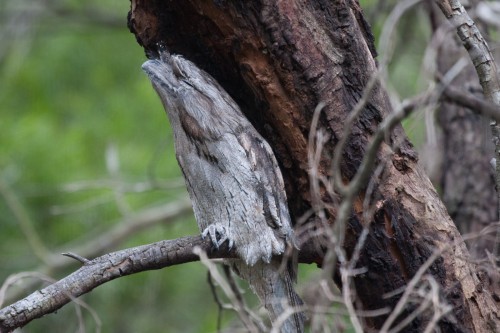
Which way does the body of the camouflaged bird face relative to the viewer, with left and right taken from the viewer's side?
facing the viewer and to the left of the viewer

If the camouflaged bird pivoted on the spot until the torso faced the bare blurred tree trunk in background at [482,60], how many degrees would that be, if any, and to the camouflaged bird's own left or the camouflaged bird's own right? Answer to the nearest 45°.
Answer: approximately 135° to the camouflaged bird's own left
